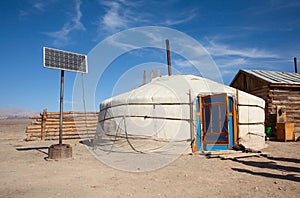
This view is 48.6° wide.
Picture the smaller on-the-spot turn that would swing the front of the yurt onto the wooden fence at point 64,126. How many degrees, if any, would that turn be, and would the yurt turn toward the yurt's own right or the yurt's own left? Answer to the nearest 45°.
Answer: approximately 180°

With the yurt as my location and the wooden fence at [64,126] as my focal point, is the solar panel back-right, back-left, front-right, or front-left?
front-left

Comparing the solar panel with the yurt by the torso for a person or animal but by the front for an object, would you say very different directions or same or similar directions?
same or similar directions

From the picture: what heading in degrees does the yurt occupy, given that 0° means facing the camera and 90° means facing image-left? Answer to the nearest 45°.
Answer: approximately 315°

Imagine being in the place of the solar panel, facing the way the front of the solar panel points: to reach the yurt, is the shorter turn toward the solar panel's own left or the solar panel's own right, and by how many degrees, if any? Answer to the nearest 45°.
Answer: approximately 45° to the solar panel's own left

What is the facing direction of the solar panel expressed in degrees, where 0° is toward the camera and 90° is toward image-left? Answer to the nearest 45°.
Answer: approximately 315°

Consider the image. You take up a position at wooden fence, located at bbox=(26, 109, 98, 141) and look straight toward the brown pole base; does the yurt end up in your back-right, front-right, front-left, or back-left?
front-left

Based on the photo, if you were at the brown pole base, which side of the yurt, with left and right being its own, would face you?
right

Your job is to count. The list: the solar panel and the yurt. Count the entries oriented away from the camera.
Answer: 0

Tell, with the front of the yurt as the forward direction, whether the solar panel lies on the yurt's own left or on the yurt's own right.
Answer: on the yurt's own right
